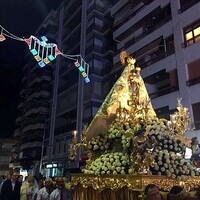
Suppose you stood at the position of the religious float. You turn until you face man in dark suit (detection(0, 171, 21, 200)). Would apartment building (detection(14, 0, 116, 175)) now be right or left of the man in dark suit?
right

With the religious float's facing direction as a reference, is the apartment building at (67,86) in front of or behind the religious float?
behind

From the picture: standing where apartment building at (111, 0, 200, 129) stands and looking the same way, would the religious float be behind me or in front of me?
in front

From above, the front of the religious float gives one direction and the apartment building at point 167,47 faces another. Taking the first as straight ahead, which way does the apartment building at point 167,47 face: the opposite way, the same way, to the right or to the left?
to the right

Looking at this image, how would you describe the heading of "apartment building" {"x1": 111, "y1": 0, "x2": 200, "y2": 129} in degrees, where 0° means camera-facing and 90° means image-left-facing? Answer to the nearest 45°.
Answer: approximately 45°

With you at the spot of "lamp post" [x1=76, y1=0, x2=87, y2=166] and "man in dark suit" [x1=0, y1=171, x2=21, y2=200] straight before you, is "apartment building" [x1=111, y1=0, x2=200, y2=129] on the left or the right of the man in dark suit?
left

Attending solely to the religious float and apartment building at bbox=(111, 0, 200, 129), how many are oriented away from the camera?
0

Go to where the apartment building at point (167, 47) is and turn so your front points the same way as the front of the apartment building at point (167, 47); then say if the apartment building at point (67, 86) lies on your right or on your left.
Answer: on your right

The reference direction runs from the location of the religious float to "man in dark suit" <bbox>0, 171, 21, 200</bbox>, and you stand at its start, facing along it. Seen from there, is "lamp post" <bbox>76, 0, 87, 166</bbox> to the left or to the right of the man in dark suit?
right

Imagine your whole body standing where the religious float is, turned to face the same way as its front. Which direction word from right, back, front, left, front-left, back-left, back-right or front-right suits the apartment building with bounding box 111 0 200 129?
back-left
